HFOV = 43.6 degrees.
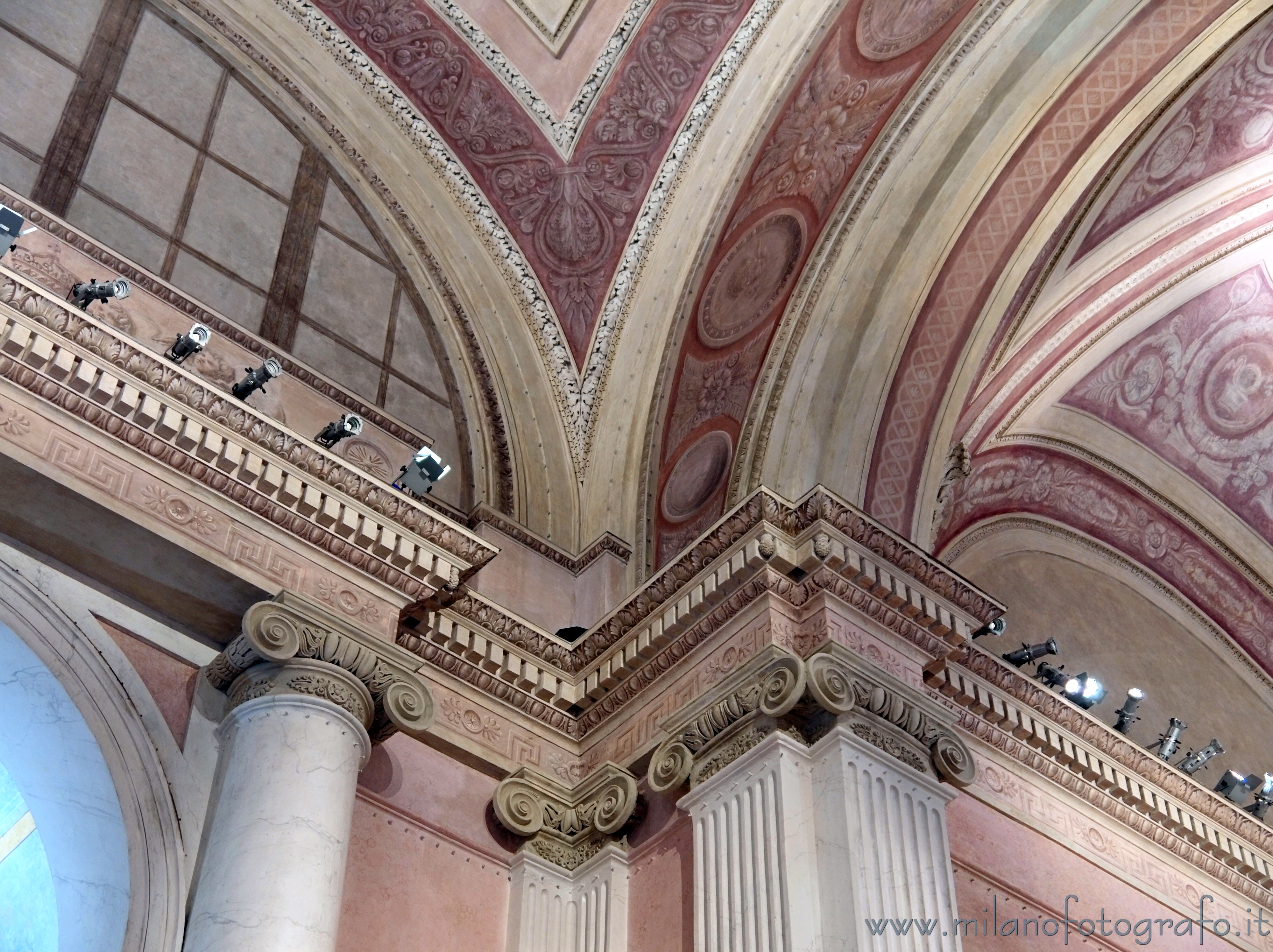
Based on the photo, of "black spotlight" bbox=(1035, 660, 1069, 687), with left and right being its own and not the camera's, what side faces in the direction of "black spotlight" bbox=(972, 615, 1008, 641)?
right

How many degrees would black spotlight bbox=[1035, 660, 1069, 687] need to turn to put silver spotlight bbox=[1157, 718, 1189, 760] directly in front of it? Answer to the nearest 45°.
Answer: approximately 45° to its left

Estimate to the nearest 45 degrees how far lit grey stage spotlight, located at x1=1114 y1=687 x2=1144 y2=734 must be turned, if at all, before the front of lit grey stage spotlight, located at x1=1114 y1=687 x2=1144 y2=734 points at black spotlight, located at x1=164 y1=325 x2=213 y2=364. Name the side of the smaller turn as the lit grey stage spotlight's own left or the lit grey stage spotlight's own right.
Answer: approximately 90° to the lit grey stage spotlight's own right

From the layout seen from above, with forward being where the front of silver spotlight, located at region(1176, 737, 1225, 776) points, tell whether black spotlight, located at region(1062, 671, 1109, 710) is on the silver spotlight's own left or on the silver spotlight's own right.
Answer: on the silver spotlight's own right

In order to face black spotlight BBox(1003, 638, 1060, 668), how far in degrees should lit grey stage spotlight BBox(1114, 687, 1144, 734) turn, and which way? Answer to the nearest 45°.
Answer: approximately 90° to its right

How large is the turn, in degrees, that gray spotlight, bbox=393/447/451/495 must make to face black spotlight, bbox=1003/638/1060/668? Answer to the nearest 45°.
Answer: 0° — it already faces it

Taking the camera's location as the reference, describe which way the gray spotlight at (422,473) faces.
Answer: facing to the right of the viewer

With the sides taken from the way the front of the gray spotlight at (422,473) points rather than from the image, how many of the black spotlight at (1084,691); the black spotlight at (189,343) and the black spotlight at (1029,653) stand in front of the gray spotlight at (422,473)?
2

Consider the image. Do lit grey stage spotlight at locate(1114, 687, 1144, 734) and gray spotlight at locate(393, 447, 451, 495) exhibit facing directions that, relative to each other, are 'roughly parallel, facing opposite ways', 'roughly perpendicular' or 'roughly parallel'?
roughly perpendicular

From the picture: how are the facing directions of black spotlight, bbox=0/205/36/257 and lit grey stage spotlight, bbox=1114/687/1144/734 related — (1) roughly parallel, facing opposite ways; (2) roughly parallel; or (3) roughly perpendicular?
roughly perpendicular

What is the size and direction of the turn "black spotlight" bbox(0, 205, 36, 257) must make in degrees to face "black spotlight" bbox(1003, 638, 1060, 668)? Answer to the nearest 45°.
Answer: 0° — it already faces it
